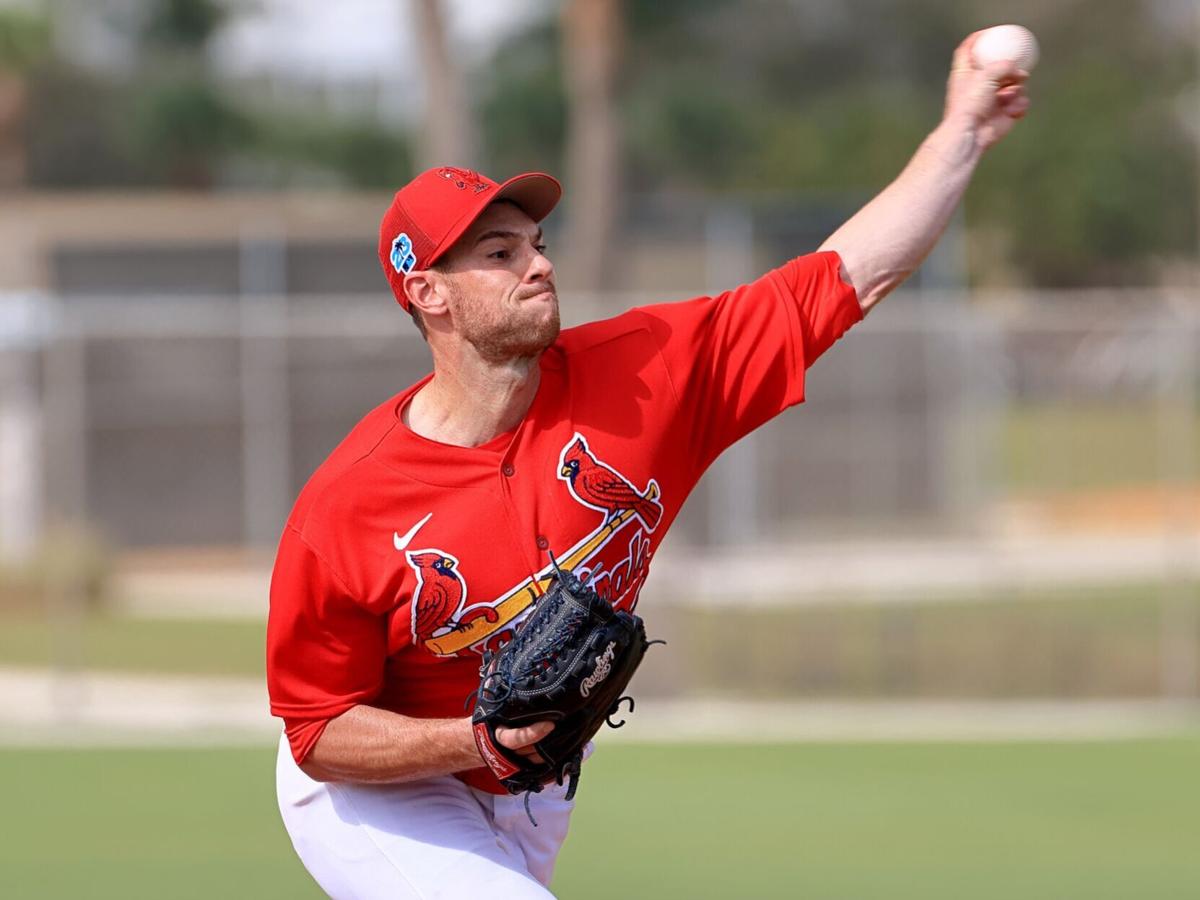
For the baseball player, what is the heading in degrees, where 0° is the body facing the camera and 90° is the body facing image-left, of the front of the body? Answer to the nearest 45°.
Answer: approximately 315°

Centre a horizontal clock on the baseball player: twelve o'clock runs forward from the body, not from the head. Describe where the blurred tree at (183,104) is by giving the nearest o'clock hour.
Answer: The blurred tree is roughly at 7 o'clock from the baseball player.

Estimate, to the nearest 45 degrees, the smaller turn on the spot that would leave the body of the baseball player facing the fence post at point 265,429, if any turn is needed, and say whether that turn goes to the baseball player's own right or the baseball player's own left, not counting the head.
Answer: approximately 135° to the baseball player's own left

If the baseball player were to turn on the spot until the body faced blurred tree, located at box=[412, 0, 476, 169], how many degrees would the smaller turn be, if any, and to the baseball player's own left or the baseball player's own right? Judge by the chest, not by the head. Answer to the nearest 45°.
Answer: approximately 135° to the baseball player's own left

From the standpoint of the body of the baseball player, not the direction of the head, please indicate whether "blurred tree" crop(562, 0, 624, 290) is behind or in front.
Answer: behind
